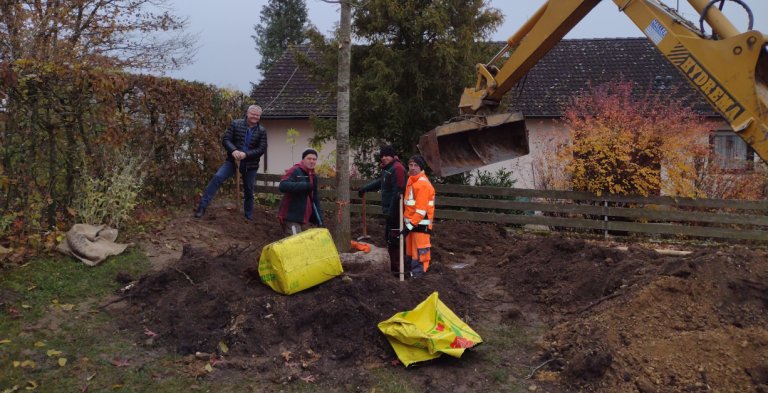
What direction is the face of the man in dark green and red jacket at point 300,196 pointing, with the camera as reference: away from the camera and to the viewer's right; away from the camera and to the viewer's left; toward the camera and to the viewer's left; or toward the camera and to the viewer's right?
toward the camera and to the viewer's right

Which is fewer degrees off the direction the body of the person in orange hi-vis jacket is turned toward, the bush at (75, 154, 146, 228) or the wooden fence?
the bush

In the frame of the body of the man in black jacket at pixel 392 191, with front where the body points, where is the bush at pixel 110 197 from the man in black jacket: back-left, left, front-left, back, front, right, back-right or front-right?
front-right

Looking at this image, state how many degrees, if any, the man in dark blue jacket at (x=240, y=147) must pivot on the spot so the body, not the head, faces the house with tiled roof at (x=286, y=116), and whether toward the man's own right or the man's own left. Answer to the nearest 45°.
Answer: approximately 180°

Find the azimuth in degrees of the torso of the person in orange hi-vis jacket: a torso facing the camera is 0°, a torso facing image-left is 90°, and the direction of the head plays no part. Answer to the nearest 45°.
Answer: approximately 45°

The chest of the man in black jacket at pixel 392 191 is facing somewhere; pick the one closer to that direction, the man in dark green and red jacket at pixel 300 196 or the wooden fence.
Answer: the man in dark green and red jacket

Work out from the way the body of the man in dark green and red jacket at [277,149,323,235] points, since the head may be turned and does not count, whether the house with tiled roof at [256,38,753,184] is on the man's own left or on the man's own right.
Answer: on the man's own left

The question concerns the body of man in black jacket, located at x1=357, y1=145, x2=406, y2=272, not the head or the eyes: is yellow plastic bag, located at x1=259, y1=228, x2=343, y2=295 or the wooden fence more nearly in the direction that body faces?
the yellow plastic bag

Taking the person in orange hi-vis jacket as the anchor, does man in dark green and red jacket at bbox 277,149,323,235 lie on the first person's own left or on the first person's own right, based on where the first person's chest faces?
on the first person's own right

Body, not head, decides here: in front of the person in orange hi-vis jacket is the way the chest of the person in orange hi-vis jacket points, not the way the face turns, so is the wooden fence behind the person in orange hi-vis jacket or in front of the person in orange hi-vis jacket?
behind

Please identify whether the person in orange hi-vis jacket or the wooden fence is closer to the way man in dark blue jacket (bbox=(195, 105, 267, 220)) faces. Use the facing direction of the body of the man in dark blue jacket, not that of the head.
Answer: the person in orange hi-vis jacket

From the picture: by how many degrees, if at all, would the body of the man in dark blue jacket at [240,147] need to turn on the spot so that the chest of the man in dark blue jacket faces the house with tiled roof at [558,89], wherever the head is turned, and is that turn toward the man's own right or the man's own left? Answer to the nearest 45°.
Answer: approximately 135° to the man's own left
